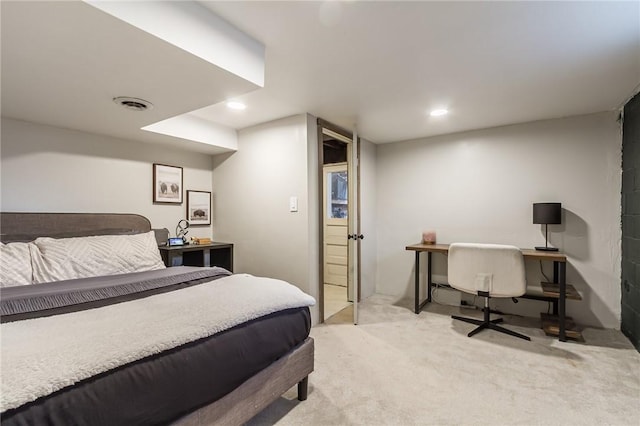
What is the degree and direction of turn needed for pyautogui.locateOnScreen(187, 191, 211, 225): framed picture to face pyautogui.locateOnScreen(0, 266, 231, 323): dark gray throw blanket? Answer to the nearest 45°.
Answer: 0° — it already faces it

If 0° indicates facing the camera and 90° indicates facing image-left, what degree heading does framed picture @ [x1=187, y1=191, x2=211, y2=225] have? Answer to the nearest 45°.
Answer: approximately 0°

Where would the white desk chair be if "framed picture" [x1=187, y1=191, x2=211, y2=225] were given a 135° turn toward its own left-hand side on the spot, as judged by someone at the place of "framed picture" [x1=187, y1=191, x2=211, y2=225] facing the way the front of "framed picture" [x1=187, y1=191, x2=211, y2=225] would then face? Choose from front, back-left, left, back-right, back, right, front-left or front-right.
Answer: right

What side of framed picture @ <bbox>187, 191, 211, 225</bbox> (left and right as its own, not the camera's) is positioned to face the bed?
front

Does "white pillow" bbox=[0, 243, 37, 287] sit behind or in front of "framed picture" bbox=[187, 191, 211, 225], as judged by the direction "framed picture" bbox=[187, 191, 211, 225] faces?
in front

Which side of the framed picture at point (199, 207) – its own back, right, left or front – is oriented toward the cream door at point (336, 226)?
left
